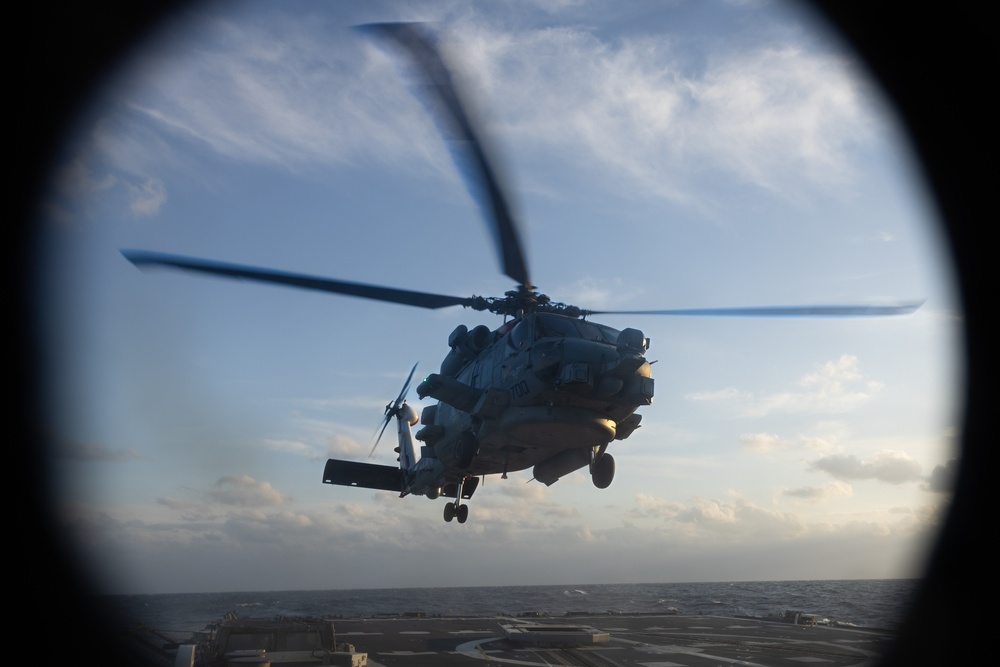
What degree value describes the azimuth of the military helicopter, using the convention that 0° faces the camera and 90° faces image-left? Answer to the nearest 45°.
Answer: approximately 315°
